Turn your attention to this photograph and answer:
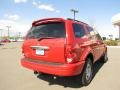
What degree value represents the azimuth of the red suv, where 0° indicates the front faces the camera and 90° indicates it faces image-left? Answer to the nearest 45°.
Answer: approximately 225°
